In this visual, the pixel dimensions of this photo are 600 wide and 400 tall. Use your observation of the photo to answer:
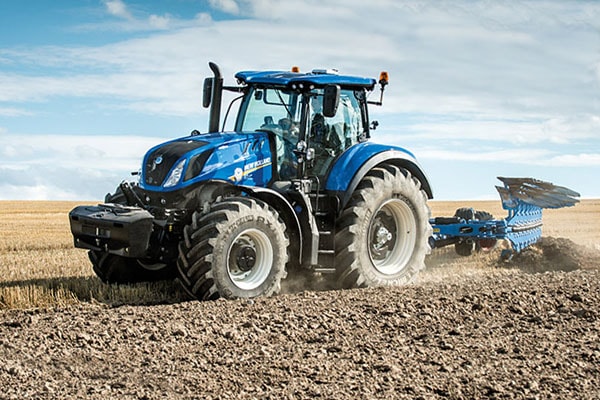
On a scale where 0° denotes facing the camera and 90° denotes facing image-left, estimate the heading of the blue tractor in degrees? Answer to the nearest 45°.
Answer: approximately 45°

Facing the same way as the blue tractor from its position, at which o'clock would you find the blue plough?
The blue plough is roughly at 6 o'clock from the blue tractor.
